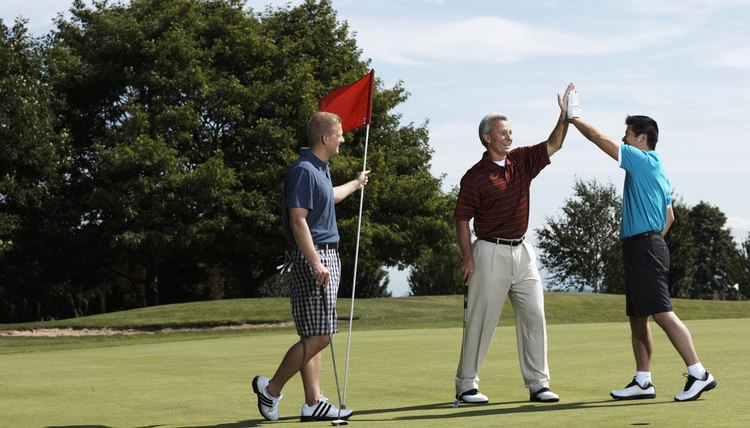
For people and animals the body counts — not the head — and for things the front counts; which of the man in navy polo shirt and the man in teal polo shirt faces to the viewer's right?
the man in navy polo shirt

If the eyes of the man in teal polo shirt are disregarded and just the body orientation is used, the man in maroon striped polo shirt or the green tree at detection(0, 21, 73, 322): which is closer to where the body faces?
the man in maroon striped polo shirt

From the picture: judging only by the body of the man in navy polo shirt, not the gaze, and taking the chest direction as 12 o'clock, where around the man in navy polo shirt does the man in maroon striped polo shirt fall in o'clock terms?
The man in maroon striped polo shirt is roughly at 11 o'clock from the man in navy polo shirt.

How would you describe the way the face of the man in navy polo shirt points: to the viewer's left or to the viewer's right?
to the viewer's right

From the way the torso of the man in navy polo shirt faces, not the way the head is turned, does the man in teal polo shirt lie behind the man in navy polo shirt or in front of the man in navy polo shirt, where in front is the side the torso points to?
in front

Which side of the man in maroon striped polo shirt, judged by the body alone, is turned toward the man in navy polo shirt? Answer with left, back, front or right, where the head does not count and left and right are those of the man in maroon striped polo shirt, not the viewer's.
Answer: right

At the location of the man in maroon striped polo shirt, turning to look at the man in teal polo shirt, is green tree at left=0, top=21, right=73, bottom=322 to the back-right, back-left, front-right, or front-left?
back-left

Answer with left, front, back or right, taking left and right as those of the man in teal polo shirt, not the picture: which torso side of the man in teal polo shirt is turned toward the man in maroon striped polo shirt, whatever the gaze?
front

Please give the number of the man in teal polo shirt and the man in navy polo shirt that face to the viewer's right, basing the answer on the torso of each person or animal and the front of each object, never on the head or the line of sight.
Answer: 1

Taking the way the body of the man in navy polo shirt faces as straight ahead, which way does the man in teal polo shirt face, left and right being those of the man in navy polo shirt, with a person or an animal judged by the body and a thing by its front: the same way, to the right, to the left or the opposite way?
the opposite way

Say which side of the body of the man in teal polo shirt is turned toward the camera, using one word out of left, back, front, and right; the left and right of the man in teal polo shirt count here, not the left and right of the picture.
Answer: left

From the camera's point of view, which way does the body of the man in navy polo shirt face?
to the viewer's right

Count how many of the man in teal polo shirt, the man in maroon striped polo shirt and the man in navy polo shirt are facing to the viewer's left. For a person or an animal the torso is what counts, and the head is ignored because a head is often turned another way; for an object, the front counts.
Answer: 1

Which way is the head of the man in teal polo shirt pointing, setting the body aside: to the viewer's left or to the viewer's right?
to the viewer's left
